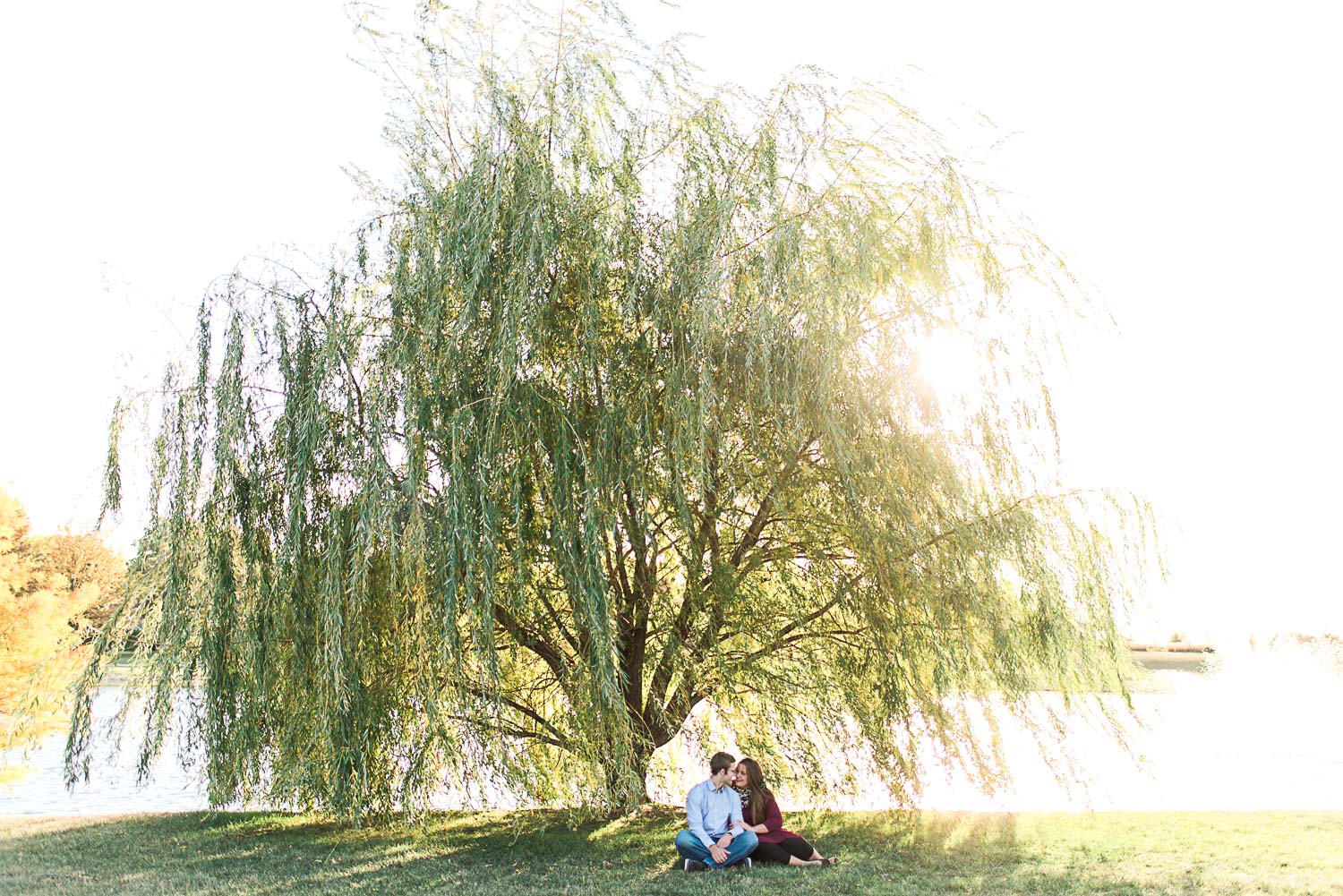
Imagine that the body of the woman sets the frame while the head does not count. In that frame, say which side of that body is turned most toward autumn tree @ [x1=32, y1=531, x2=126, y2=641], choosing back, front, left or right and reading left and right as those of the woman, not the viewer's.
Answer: right

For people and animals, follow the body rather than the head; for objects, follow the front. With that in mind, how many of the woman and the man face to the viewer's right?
0

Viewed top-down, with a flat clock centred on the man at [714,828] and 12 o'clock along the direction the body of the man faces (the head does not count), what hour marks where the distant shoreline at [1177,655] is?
The distant shoreline is roughly at 7 o'clock from the man.

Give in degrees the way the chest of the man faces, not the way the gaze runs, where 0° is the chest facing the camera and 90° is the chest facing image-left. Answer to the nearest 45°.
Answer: approximately 0°

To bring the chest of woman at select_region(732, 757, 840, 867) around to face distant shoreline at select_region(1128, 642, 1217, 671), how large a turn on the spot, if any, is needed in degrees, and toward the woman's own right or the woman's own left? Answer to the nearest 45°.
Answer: approximately 180°

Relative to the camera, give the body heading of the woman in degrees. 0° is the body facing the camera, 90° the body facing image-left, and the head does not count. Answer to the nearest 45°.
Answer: approximately 45°
